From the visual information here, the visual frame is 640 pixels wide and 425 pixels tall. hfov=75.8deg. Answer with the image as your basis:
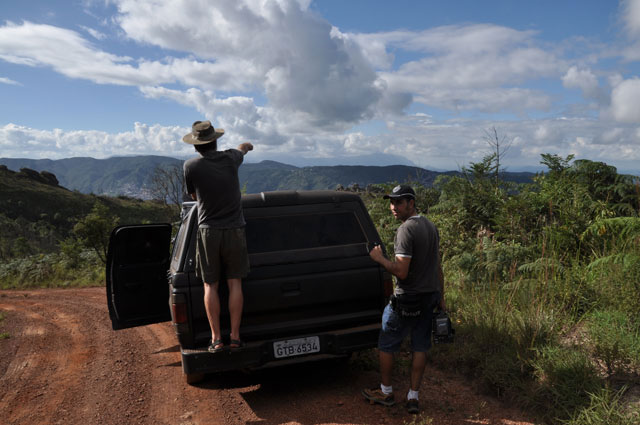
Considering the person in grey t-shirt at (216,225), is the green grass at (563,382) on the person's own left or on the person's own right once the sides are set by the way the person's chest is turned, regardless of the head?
on the person's own right

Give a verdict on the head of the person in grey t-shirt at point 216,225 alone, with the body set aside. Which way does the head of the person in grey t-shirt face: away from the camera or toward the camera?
away from the camera

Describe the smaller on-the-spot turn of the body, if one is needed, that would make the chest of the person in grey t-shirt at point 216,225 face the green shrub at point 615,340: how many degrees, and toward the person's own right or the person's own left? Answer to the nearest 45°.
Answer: approximately 90° to the person's own right

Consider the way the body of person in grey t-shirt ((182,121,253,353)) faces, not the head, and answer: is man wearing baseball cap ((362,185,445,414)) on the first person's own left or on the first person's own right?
on the first person's own right

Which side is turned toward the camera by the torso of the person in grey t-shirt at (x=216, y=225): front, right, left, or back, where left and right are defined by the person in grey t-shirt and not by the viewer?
back
